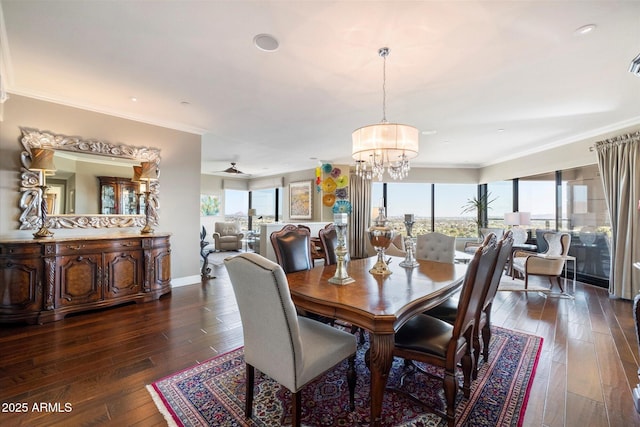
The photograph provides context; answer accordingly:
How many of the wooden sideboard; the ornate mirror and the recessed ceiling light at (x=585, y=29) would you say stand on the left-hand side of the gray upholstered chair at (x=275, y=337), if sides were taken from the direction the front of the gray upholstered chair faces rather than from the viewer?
2

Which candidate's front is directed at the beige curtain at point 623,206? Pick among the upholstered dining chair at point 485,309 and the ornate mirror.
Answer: the ornate mirror

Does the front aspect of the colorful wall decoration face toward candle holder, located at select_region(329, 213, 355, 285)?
yes

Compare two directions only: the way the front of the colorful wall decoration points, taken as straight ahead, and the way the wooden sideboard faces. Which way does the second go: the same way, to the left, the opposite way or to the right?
to the left

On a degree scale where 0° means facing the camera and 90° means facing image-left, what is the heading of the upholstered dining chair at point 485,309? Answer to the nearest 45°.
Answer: approximately 90°

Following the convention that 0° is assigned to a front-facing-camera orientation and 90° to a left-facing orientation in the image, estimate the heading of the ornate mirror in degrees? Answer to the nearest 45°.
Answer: approximately 315°
